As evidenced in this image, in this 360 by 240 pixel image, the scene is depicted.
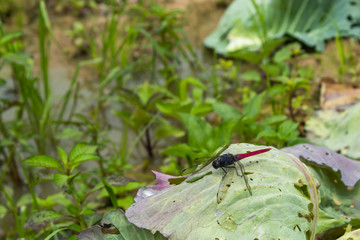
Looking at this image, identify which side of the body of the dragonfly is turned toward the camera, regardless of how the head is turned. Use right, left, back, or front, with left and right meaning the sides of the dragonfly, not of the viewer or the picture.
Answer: left
